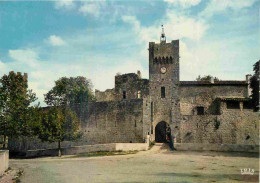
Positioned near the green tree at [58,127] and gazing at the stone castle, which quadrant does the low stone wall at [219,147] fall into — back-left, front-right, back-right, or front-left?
front-right

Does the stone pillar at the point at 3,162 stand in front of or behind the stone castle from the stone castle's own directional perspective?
in front

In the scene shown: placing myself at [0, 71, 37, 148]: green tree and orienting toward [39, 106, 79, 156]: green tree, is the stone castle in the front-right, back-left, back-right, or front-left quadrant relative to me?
front-left

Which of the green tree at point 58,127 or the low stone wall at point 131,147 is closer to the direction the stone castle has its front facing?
the low stone wall

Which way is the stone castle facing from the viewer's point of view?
toward the camera

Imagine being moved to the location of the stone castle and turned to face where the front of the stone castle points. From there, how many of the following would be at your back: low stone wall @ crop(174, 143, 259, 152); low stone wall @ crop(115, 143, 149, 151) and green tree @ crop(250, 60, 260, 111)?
0

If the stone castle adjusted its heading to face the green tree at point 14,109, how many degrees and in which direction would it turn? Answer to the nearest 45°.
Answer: approximately 90° to its right

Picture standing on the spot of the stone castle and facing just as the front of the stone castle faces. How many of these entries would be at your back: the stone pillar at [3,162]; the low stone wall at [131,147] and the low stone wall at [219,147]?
0

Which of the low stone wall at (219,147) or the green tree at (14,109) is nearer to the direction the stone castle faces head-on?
the low stone wall

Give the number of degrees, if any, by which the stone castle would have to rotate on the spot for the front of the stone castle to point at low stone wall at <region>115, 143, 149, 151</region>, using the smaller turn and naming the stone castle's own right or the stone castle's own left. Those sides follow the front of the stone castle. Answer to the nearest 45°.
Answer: approximately 45° to the stone castle's own right
